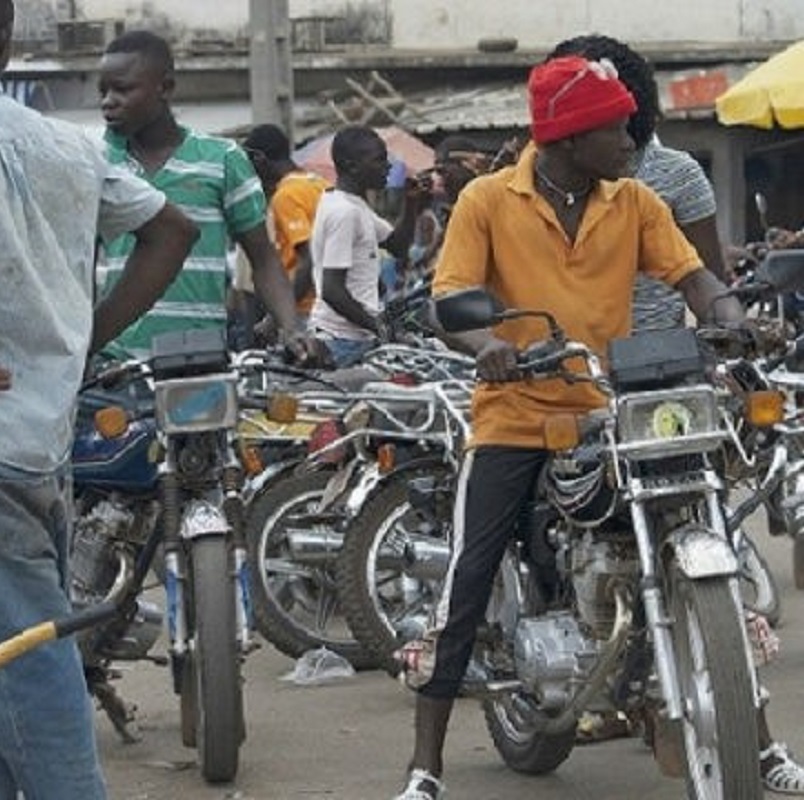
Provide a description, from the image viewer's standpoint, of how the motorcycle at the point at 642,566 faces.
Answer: facing the viewer and to the right of the viewer

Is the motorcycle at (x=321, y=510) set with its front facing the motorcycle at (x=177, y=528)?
no

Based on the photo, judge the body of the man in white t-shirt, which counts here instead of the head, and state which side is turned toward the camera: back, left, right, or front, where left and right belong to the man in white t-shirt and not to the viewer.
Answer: right

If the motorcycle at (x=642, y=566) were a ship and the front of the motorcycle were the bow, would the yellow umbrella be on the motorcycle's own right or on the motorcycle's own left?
on the motorcycle's own left

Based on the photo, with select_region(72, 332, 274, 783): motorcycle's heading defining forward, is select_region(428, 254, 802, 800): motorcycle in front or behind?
in front

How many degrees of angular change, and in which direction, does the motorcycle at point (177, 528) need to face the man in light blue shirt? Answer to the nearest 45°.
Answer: approximately 45° to its right

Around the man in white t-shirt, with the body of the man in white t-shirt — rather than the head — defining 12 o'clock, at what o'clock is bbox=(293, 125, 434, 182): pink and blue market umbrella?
The pink and blue market umbrella is roughly at 9 o'clock from the man in white t-shirt.

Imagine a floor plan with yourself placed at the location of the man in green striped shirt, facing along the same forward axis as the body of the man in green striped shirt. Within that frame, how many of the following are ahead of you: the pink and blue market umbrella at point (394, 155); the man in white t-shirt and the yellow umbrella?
0

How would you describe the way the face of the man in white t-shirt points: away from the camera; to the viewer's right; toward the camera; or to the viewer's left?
to the viewer's right

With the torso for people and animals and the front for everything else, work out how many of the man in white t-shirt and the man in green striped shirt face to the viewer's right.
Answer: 1

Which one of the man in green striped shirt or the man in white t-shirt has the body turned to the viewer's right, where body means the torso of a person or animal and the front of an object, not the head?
the man in white t-shirt
